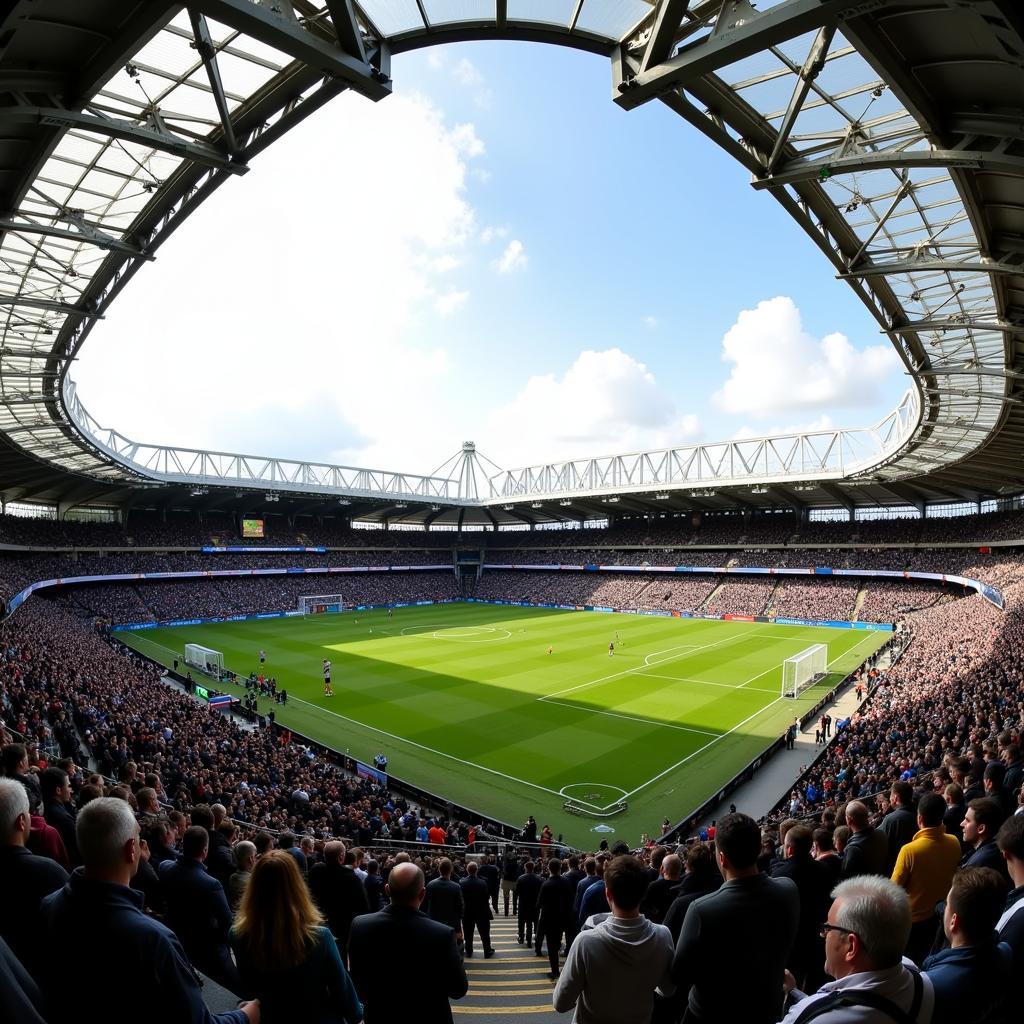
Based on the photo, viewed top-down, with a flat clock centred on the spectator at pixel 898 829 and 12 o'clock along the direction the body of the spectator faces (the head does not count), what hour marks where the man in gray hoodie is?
The man in gray hoodie is roughly at 8 o'clock from the spectator.

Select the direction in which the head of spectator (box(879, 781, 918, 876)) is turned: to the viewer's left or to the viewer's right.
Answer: to the viewer's left

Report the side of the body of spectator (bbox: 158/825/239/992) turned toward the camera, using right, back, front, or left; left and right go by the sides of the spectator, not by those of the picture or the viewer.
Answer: back

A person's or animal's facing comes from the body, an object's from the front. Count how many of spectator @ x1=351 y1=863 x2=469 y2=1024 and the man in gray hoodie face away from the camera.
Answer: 2

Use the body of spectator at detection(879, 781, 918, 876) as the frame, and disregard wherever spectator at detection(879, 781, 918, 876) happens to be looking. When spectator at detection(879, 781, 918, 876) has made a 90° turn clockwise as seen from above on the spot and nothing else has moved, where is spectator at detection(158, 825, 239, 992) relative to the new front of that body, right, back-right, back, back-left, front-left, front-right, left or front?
back

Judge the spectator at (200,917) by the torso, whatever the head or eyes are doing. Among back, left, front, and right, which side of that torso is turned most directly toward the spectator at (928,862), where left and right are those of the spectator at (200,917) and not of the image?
right

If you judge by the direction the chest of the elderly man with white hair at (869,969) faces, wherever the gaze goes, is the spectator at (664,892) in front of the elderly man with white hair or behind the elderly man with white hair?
in front

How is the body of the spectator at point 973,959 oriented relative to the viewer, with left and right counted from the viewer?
facing away from the viewer and to the left of the viewer

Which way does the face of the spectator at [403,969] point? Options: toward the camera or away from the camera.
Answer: away from the camera

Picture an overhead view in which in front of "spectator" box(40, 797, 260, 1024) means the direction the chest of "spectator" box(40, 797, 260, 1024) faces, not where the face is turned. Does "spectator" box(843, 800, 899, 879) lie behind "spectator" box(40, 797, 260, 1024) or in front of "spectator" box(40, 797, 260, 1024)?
in front

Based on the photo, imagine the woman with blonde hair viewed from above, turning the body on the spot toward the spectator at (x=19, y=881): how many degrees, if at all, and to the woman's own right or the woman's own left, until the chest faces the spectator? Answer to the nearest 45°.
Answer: approximately 45° to the woman's own left

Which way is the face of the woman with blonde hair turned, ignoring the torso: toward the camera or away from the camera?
away from the camera

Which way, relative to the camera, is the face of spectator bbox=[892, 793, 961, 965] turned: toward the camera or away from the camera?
away from the camera
